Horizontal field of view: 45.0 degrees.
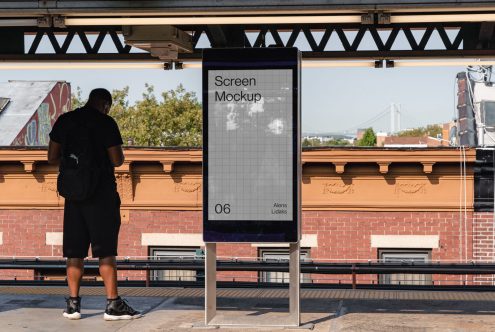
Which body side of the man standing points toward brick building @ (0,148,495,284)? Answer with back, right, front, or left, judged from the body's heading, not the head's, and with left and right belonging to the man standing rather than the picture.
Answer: front

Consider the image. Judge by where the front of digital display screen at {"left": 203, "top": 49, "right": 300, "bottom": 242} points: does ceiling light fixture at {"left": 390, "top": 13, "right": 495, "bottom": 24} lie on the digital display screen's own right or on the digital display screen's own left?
on the digital display screen's own left

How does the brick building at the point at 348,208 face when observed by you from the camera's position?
facing the viewer

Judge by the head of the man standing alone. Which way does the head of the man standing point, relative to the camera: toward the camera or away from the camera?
away from the camera

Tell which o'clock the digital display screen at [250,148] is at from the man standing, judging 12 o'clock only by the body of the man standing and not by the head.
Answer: The digital display screen is roughly at 2 o'clock from the man standing.

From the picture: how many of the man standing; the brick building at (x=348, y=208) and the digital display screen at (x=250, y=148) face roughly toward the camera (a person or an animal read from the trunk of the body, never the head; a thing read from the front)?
2

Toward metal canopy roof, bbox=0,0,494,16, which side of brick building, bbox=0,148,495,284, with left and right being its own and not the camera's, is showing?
front

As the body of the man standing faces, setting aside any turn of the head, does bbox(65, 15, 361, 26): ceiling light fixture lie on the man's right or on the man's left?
on the man's right

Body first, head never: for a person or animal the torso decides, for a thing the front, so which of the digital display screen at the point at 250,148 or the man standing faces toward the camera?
the digital display screen

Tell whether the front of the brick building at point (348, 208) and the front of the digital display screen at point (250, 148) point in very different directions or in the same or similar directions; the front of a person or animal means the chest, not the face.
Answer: same or similar directions

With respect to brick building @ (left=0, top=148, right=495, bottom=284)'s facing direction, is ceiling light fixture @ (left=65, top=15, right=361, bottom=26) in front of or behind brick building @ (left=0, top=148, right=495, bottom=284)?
in front

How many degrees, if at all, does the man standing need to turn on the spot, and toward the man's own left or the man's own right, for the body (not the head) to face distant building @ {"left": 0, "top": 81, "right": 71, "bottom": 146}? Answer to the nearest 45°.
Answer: approximately 45° to the man's own left

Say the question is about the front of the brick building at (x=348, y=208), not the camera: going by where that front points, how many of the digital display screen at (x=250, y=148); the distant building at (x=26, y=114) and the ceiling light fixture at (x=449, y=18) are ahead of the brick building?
2

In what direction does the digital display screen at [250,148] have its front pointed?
toward the camera
